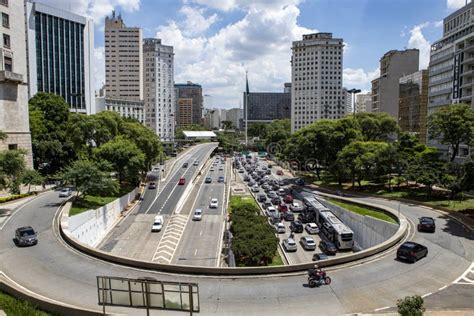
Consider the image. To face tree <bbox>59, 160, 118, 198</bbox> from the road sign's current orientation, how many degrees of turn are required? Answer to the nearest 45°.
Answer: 0° — it already faces it

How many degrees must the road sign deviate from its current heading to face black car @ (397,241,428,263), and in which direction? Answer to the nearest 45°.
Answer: approximately 90° to its right

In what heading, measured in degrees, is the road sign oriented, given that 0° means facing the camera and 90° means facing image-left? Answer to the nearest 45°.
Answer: approximately 180°
